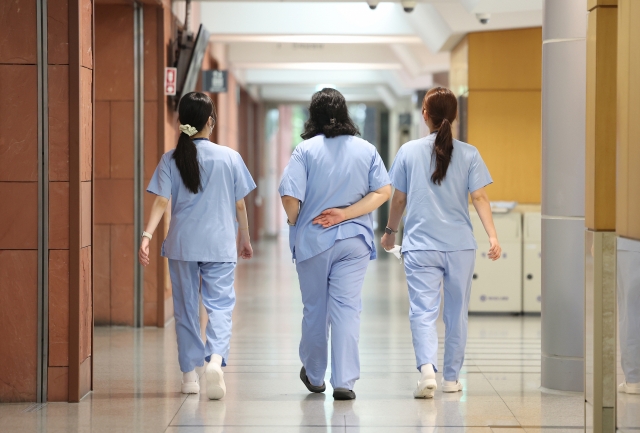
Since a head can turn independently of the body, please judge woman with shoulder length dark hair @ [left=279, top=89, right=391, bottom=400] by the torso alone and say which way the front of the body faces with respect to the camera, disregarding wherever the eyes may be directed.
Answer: away from the camera

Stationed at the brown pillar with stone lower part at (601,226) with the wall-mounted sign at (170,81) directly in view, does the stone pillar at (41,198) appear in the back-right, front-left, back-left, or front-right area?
front-left

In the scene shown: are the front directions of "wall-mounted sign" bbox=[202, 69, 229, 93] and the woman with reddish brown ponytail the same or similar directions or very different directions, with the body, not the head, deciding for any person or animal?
very different directions

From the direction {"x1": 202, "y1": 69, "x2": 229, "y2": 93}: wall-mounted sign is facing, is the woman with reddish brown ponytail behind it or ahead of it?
ahead

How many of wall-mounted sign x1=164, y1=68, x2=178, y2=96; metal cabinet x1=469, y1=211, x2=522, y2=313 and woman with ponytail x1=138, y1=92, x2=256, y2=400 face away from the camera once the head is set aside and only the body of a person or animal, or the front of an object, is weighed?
1

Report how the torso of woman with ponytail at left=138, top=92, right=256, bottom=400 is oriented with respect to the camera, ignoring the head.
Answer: away from the camera

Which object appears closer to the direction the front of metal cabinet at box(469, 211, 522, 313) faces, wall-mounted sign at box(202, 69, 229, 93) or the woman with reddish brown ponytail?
the woman with reddish brown ponytail

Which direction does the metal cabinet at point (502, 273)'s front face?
toward the camera

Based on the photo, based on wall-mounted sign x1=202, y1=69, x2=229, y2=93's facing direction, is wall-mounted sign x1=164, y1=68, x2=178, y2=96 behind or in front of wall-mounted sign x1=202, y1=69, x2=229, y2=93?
in front

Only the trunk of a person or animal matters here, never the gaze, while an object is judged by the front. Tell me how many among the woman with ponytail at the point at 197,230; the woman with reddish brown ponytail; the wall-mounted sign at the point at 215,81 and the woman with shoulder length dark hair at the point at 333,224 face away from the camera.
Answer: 3

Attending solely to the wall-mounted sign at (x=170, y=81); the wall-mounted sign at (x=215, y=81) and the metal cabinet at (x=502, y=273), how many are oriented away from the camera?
0

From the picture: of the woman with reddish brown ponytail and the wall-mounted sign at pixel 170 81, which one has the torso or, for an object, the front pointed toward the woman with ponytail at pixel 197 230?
the wall-mounted sign

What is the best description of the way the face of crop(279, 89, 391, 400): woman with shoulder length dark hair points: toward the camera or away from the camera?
away from the camera

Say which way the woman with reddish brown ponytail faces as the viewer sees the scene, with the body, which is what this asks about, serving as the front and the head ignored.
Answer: away from the camera

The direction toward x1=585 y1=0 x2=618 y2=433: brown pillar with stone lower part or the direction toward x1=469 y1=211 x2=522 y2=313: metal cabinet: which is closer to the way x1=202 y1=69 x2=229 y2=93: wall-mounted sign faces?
the brown pillar with stone lower part
